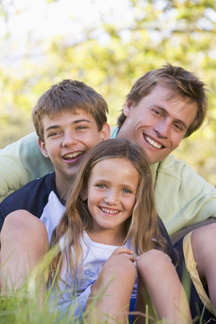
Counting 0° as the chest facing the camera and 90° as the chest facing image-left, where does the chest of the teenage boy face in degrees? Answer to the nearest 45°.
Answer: approximately 0°

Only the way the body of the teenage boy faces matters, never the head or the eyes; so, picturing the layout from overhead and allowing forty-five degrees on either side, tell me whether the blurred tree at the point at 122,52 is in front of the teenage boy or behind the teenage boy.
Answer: behind
